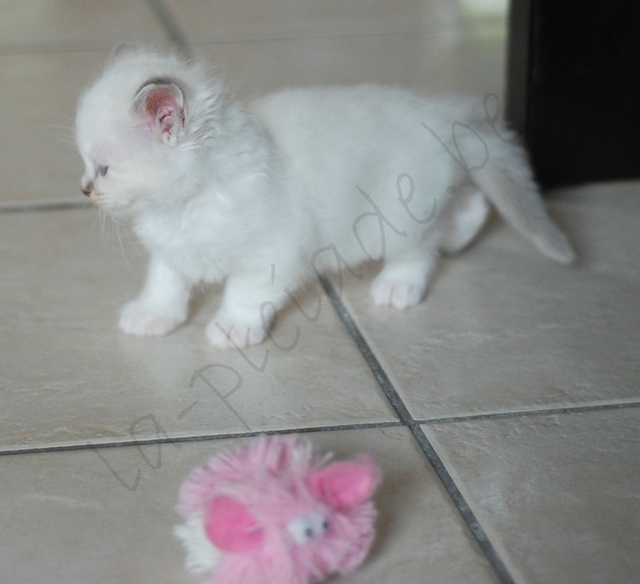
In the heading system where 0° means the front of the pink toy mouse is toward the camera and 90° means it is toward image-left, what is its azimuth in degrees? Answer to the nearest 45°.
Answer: approximately 315°

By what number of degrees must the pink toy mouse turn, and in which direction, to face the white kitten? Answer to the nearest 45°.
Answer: approximately 135° to its left
